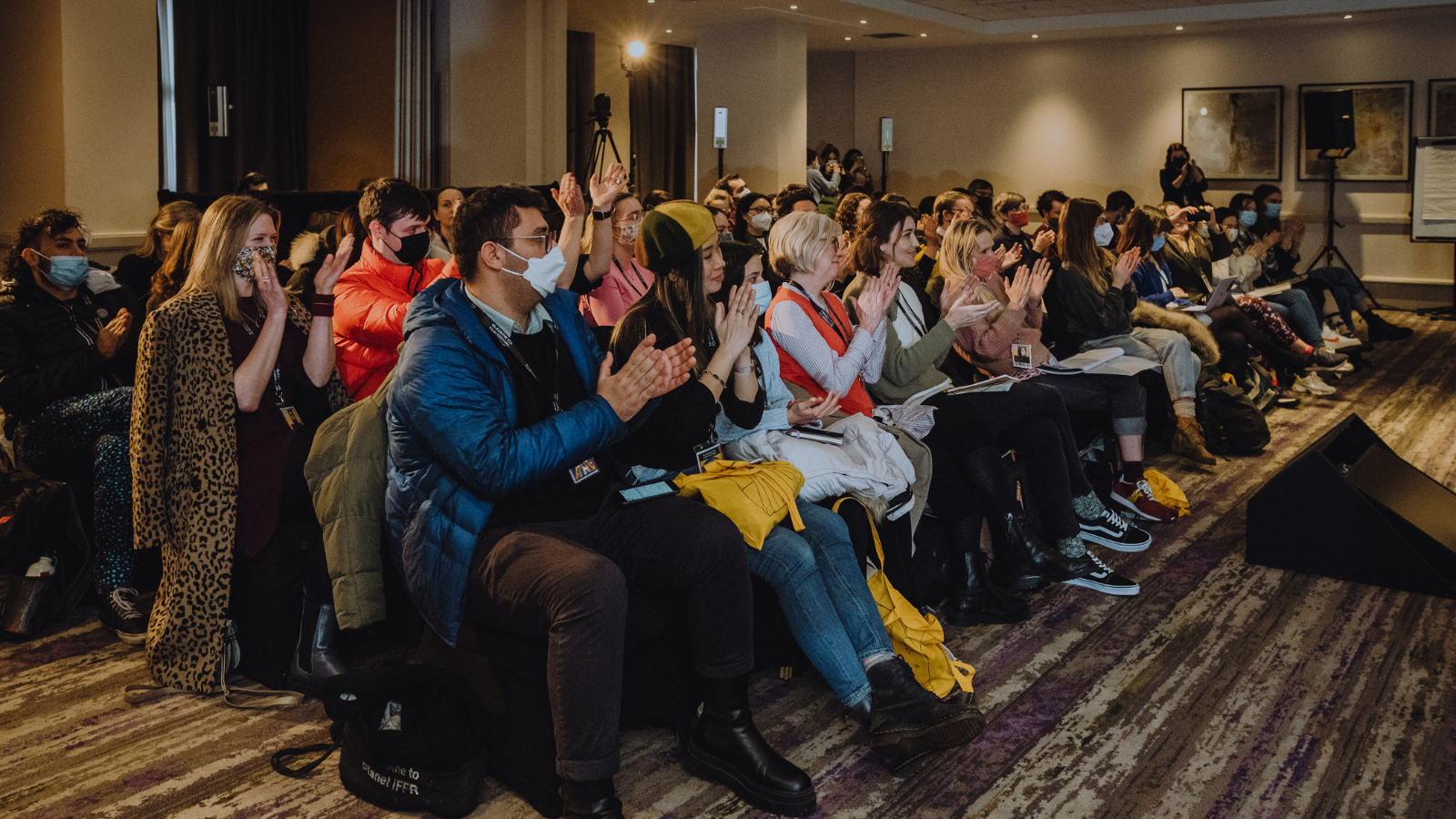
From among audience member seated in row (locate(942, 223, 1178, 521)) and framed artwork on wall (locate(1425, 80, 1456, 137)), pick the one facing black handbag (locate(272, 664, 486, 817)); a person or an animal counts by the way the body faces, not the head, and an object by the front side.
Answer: the framed artwork on wall

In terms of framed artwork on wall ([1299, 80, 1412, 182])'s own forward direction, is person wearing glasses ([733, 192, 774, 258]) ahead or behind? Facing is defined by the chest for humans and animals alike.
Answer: ahead

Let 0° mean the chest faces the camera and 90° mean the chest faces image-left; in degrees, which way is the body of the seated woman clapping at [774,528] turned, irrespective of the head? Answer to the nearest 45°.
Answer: approximately 315°

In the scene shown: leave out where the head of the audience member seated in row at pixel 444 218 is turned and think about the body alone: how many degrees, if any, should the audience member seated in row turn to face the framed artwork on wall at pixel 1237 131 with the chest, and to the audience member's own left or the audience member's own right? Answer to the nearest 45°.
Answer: approximately 90° to the audience member's own left

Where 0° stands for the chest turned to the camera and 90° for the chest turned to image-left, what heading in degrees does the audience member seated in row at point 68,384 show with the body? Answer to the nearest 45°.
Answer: approximately 315°

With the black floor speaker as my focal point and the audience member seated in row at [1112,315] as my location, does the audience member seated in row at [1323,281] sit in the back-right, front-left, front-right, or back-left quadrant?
back-left

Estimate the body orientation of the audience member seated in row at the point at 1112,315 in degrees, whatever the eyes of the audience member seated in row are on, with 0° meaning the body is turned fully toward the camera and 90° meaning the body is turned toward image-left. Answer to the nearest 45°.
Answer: approximately 270°

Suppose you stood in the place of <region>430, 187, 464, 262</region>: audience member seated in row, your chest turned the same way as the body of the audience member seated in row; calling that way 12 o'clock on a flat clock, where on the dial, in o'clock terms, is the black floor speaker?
The black floor speaker is roughly at 12 o'clock from the audience member seated in row.

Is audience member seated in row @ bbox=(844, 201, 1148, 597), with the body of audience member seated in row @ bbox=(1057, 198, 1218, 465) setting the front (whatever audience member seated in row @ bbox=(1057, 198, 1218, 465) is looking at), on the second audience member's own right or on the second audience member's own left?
on the second audience member's own right

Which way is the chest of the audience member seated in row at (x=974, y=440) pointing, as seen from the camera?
to the viewer's right

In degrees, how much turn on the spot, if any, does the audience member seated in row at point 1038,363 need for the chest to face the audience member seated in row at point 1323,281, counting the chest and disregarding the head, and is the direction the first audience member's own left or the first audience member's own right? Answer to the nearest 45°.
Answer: approximately 90° to the first audience member's own left

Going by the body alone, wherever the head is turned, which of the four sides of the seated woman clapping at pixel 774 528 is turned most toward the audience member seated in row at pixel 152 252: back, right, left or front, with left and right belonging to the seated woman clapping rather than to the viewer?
back

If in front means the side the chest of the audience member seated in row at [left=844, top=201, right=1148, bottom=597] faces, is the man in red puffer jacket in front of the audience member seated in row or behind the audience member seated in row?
behind

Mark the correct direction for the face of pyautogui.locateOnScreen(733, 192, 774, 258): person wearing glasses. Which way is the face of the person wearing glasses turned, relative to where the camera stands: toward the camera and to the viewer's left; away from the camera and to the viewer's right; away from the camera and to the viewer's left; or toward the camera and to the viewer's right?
toward the camera and to the viewer's right
